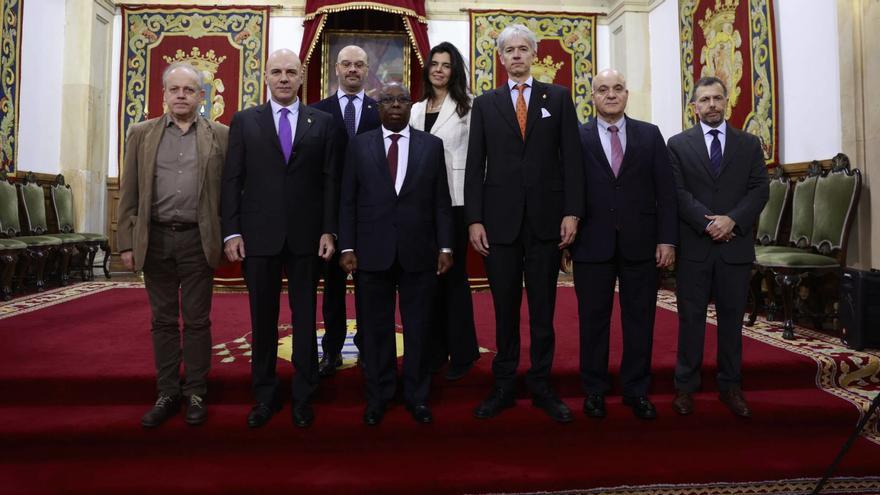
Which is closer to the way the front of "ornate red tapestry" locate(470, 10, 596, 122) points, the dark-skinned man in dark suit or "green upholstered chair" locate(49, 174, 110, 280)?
the dark-skinned man in dark suit

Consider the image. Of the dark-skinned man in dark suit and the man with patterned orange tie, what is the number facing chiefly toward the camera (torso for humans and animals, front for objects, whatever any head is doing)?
2

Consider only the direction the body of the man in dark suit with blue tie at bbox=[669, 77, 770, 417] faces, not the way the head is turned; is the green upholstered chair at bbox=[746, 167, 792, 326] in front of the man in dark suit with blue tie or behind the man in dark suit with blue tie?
behind

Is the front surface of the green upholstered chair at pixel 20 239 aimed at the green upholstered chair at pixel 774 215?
yes

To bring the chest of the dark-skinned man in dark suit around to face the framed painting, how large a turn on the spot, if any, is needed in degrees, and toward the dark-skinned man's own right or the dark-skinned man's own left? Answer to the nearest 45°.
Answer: approximately 180°

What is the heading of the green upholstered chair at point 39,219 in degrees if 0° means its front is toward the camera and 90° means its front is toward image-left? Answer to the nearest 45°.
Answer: approximately 315°

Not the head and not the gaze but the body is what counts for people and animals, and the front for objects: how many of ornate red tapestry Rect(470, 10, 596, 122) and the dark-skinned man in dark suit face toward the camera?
2
